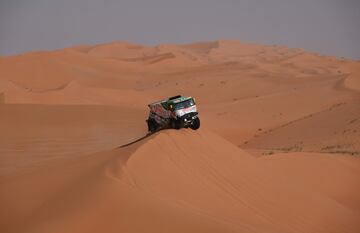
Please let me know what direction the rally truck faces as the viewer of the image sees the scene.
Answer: facing the viewer and to the right of the viewer
